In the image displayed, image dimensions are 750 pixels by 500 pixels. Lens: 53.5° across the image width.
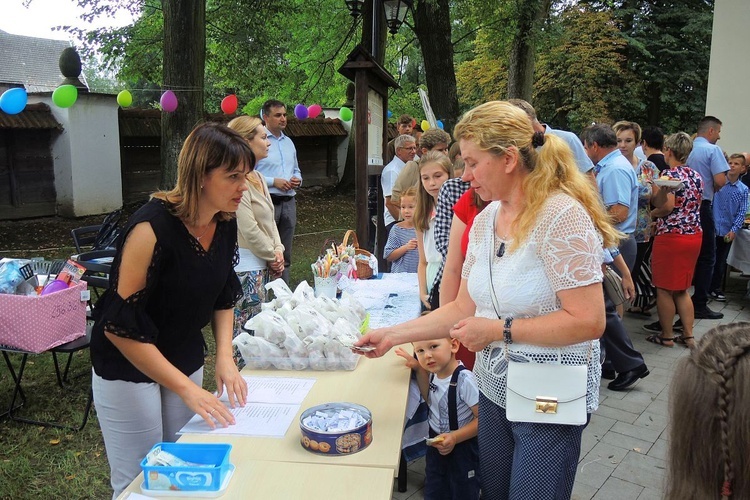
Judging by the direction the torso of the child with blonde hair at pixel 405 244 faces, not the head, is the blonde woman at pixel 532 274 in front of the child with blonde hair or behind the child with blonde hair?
in front

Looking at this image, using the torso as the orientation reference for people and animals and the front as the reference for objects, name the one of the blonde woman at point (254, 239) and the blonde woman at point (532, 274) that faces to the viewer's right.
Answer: the blonde woman at point (254, 239)

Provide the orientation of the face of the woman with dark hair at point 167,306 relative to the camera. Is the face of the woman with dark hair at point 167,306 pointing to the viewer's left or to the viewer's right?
to the viewer's right

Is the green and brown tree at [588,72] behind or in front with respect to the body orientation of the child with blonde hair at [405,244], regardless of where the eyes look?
behind

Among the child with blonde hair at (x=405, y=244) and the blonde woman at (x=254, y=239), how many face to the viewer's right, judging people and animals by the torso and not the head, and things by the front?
1

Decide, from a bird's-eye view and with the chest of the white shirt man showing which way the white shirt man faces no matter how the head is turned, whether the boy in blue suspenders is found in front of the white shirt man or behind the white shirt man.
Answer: in front

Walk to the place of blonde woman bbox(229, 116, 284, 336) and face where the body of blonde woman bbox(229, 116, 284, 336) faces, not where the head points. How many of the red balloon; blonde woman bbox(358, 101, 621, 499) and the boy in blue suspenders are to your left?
1

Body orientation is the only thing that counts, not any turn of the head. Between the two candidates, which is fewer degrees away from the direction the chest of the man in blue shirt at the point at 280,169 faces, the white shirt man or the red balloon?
the white shirt man

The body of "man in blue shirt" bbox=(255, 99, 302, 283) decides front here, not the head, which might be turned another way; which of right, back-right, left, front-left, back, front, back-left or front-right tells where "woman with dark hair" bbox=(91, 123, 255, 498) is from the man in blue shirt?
front-right

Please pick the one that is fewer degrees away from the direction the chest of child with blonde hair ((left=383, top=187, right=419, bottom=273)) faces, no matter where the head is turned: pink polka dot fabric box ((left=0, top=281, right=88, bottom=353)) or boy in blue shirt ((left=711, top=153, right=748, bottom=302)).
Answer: the pink polka dot fabric box

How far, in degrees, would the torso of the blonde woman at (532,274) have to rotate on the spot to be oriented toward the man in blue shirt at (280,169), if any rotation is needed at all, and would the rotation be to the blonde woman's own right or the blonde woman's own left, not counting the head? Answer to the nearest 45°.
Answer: approximately 90° to the blonde woman's own right

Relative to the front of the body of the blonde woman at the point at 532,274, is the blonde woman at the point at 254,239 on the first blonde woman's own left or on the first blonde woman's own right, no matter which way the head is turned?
on the first blonde woman's own right

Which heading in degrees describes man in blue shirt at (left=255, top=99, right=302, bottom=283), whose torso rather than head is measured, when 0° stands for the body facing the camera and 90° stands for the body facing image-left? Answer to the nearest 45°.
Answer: approximately 315°
